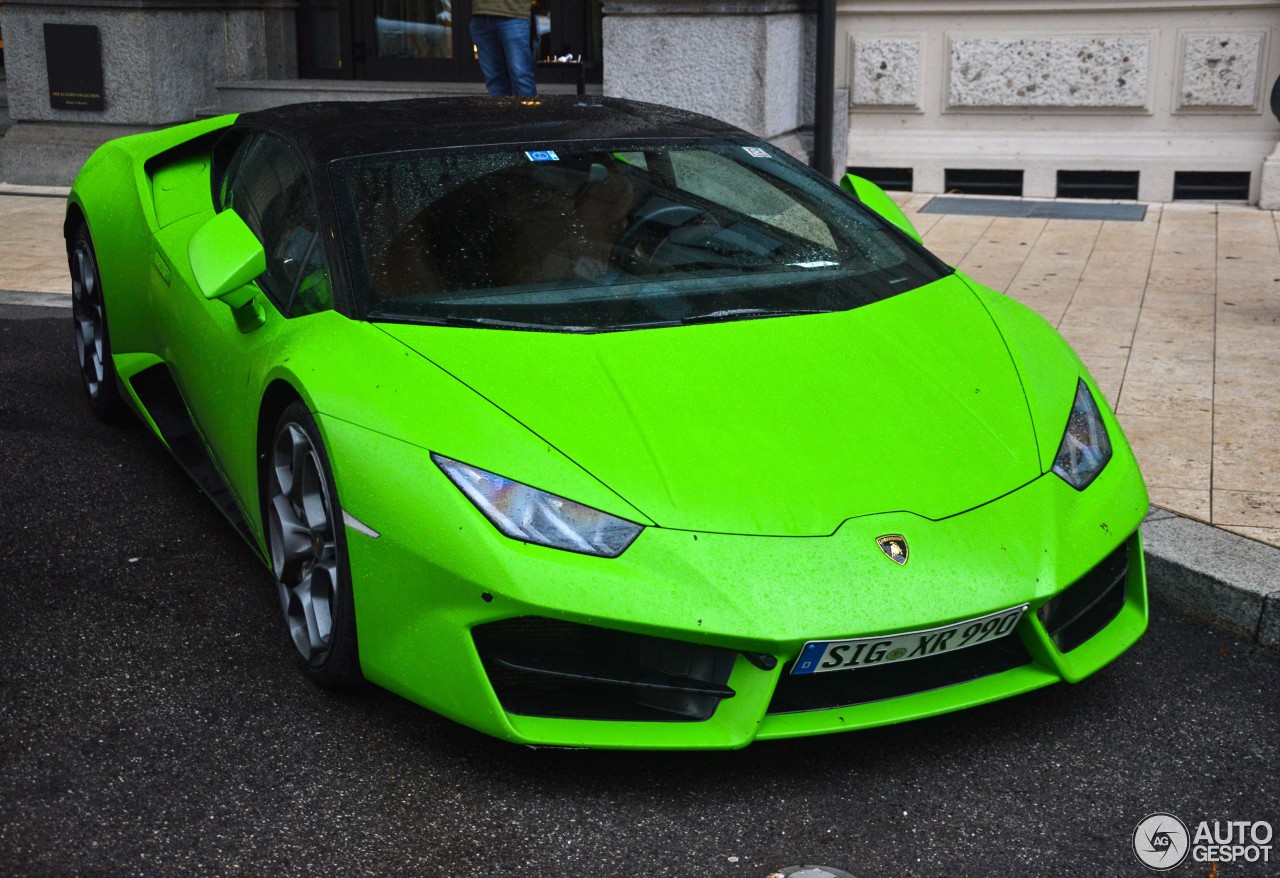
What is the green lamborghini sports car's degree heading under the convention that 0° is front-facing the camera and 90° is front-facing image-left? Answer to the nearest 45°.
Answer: approximately 315°
